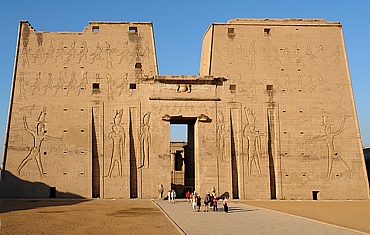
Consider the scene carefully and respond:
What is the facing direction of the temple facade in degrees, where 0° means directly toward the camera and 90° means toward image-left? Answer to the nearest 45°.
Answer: approximately 0°
